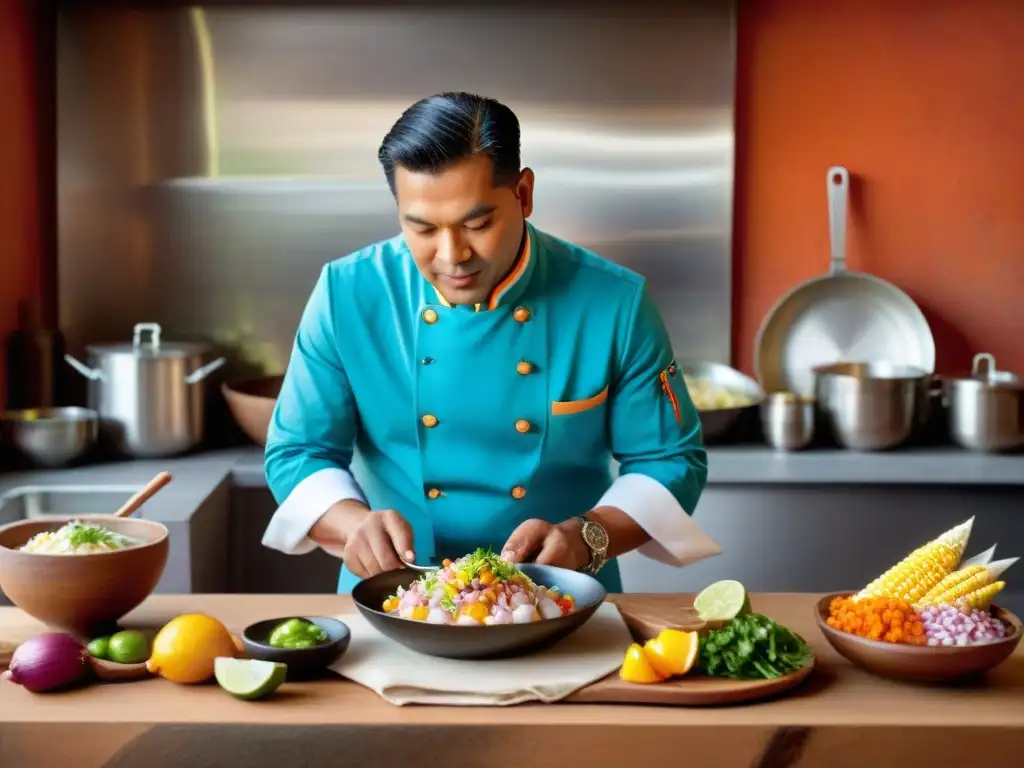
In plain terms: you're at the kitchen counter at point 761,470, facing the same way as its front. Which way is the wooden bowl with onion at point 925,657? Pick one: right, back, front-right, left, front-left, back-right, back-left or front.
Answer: front

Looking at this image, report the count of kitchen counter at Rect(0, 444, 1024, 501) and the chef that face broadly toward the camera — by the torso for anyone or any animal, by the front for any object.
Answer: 2

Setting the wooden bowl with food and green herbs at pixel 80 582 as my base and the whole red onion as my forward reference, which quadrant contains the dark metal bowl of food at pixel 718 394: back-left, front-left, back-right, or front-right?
back-left

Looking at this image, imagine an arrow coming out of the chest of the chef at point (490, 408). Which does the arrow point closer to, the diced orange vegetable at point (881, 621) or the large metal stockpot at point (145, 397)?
the diced orange vegetable

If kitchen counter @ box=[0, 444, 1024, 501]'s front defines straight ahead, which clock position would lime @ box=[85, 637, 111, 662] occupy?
The lime is roughly at 1 o'clock from the kitchen counter.

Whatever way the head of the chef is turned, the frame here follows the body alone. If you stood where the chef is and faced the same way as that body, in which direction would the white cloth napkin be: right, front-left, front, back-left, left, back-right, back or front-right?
front

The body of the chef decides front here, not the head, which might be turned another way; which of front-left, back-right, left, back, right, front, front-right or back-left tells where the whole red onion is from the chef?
front-right

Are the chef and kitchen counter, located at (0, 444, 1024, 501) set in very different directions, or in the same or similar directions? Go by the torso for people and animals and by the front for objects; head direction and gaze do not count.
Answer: same or similar directions

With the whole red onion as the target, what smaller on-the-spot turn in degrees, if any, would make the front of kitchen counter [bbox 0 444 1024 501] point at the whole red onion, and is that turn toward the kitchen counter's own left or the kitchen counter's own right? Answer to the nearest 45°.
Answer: approximately 45° to the kitchen counter's own right

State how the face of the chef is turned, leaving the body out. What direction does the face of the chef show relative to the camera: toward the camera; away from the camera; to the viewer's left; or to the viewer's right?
toward the camera

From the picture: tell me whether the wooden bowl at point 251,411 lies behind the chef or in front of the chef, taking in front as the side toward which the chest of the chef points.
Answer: behind

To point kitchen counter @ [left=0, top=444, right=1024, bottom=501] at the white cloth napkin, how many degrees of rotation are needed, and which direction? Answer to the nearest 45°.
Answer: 0° — it already faces it

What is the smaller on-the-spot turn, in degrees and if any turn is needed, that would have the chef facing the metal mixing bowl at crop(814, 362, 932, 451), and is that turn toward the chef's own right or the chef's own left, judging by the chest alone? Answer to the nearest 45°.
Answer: approximately 135° to the chef's own left

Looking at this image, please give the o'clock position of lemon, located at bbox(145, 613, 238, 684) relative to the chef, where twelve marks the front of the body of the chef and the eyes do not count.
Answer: The lemon is roughly at 1 o'clock from the chef.

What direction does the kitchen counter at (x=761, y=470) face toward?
toward the camera

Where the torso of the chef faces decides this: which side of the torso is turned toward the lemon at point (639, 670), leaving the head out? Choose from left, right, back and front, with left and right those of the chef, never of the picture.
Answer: front
